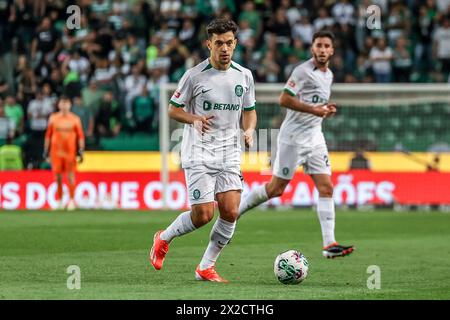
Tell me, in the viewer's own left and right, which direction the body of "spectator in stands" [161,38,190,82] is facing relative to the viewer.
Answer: facing the viewer

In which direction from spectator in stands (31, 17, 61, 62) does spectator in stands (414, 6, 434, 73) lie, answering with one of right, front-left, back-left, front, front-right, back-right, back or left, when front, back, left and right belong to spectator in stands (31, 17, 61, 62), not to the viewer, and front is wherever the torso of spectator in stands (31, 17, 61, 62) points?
left

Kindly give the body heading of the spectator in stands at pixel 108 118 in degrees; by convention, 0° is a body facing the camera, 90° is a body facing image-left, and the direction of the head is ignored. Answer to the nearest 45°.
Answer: approximately 0°

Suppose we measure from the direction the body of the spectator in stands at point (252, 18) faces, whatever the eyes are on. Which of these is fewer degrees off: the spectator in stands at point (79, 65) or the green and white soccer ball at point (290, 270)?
the green and white soccer ball

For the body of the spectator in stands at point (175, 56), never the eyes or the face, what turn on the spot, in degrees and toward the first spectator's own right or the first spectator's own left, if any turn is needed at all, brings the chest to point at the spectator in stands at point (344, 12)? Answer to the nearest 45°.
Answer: approximately 90° to the first spectator's own left

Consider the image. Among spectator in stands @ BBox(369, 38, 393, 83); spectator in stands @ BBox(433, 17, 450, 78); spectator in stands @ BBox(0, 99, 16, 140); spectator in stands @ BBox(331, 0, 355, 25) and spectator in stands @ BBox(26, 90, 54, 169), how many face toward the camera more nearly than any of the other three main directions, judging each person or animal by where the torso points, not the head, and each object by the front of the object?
5

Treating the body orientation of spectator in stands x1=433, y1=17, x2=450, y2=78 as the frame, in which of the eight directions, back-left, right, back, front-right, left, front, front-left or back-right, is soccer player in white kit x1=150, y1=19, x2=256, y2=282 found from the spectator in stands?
front

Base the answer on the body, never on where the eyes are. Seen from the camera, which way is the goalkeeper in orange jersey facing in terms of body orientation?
toward the camera

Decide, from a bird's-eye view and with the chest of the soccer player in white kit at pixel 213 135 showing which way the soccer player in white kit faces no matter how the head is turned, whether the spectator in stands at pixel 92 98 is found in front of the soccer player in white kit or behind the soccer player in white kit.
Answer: behind

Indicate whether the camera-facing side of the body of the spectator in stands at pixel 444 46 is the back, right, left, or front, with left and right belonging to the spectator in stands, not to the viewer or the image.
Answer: front

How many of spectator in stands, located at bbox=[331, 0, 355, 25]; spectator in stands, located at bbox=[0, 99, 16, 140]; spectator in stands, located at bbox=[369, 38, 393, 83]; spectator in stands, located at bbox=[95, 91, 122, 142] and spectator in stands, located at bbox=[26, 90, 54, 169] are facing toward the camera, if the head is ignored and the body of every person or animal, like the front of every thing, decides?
5
